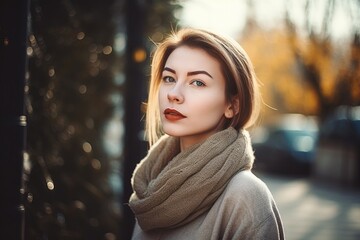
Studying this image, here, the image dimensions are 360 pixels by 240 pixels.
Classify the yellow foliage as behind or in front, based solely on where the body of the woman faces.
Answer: behind

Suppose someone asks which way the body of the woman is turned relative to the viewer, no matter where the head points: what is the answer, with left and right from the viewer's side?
facing the viewer and to the left of the viewer

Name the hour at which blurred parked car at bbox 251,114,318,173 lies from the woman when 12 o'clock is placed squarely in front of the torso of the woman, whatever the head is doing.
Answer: The blurred parked car is roughly at 5 o'clock from the woman.

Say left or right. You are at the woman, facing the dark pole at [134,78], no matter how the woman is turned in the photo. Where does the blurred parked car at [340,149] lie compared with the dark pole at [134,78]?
right

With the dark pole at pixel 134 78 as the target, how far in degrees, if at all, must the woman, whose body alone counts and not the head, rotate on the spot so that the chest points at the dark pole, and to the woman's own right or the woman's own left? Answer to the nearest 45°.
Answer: approximately 135° to the woman's own right

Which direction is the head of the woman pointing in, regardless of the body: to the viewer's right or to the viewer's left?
to the viewer's left

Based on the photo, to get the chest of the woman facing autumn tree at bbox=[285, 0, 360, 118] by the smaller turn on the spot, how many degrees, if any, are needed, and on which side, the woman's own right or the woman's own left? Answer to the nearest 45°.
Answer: approximately 135° to the woman's own right

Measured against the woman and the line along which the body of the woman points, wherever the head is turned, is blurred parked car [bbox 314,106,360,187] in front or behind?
behind
